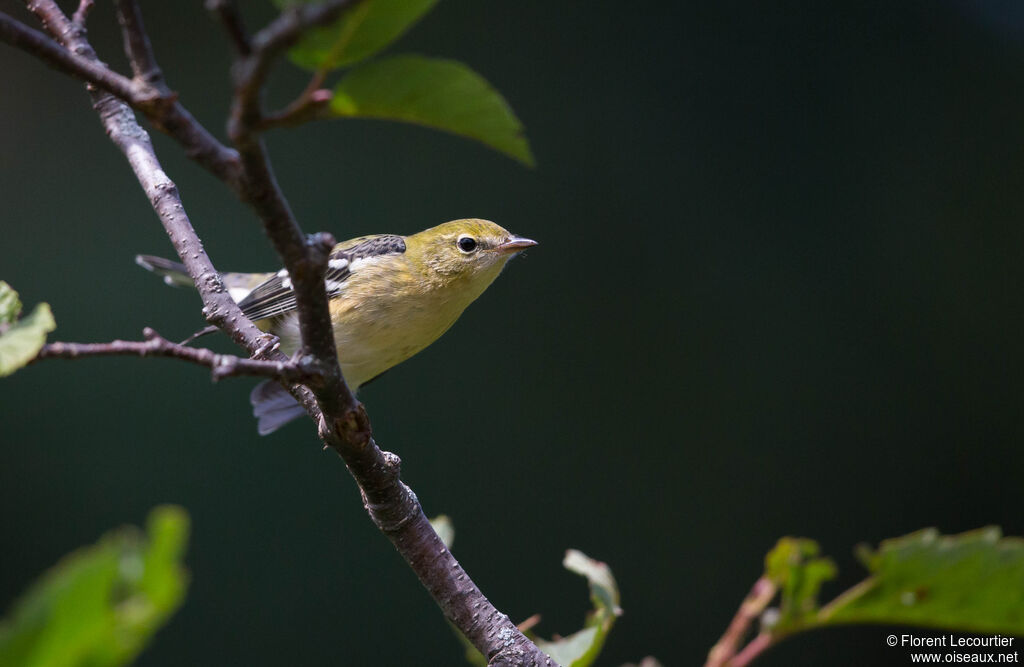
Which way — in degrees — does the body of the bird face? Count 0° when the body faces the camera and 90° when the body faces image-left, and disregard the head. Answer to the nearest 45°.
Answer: approximately 270°

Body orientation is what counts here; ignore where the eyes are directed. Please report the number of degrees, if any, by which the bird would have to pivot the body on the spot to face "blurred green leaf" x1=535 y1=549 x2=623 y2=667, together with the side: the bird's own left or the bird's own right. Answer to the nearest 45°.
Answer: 0° — it already faces it

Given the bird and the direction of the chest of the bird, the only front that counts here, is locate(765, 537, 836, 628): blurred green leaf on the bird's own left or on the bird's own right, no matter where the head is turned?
on the bird's own right
